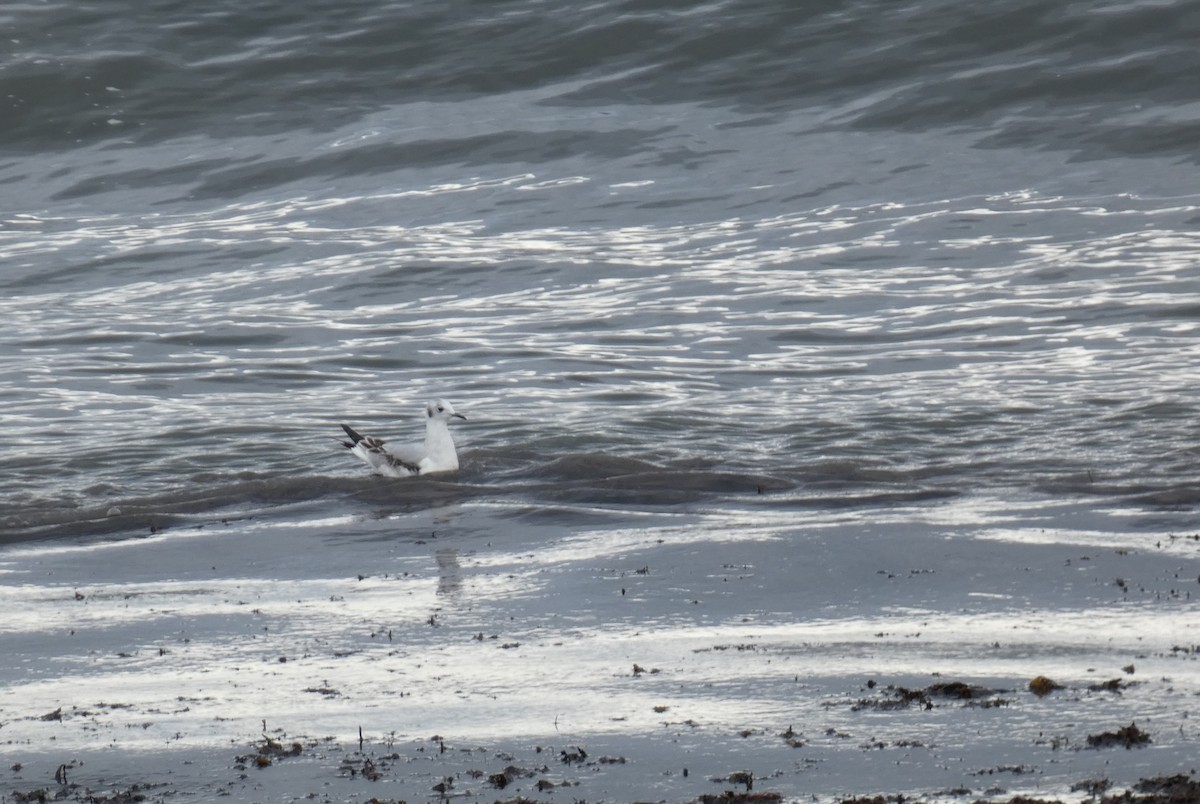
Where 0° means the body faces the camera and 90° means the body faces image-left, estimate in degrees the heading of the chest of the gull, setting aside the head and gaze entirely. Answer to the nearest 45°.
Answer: approximately 270°

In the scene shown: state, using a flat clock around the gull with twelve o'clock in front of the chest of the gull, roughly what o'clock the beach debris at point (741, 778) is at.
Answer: The beach debris is roughly at 3 o'clock from the gull.

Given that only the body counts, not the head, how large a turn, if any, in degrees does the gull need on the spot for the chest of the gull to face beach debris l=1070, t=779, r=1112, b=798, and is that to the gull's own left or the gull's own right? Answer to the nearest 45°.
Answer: approximately 90° to the gull's own right

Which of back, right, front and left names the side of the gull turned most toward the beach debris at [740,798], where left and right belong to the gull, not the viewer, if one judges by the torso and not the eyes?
right

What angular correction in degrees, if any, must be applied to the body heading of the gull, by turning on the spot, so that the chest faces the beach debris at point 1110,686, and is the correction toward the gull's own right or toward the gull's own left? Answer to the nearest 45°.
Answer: approximately 90° to the gull's own right

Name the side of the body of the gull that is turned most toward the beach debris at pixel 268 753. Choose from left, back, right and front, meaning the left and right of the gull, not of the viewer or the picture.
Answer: right

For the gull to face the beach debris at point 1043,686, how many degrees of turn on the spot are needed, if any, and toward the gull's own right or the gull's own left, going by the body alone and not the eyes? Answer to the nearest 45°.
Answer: approximately 90° to the gull's own right

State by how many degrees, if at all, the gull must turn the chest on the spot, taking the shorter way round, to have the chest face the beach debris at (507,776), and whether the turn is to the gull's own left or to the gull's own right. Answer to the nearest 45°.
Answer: approximately 90° to the gull's own right

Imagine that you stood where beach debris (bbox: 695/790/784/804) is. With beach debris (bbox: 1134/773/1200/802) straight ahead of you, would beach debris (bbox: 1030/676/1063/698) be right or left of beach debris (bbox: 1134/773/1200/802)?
left

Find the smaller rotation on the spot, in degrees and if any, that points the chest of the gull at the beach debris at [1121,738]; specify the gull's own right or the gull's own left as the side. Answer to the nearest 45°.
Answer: approximately 90° to the gull's own right
